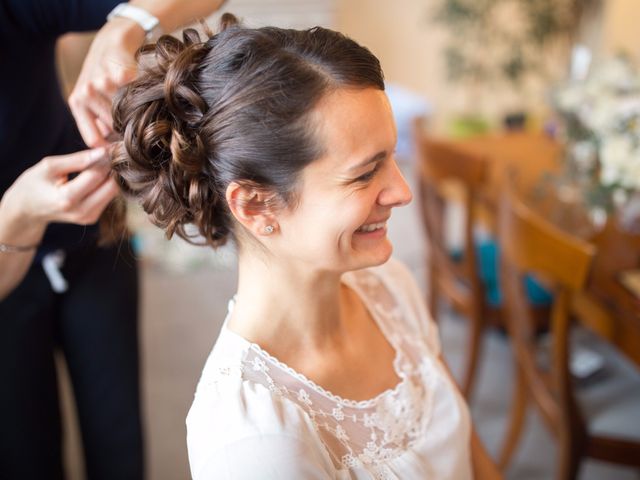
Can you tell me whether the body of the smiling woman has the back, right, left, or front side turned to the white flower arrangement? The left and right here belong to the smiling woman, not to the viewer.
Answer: left

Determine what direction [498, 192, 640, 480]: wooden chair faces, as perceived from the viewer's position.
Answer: facing away from the viewer and to the right of the viewer

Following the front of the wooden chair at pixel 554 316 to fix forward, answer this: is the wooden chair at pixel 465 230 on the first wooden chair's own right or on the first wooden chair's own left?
on the first wooden chair's own left

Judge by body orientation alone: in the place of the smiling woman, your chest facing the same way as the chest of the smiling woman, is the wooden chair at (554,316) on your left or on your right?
on your left

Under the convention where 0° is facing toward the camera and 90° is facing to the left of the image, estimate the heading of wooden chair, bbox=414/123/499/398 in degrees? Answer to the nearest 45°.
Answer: approximately 225°

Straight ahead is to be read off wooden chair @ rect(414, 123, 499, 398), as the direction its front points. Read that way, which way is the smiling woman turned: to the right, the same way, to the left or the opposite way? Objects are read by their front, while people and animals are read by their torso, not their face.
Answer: to the right

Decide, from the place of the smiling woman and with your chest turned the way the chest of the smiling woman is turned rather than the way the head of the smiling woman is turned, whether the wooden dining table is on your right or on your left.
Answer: on your left

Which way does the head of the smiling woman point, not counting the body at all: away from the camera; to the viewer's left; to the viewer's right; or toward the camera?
to the viewer's right

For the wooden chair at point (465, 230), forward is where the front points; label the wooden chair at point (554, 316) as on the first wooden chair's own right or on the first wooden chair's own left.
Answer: on the first wooden chair's own right
